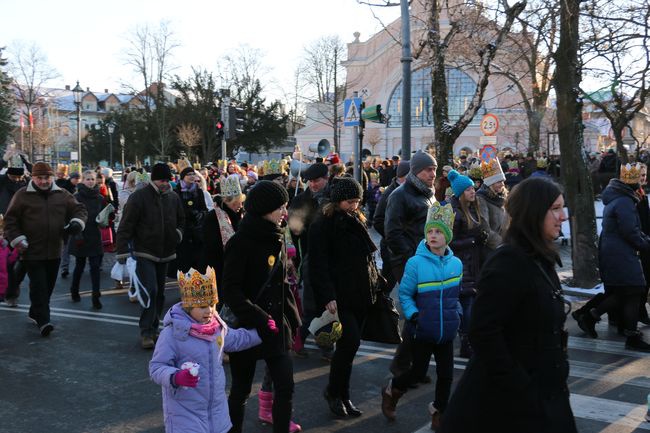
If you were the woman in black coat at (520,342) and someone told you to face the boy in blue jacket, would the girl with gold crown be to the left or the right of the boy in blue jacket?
left

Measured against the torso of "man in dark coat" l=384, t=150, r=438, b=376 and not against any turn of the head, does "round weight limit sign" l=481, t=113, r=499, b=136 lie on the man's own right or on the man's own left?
on the man's own left

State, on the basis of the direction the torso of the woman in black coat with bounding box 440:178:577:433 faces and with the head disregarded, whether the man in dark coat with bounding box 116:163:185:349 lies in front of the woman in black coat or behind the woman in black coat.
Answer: behind

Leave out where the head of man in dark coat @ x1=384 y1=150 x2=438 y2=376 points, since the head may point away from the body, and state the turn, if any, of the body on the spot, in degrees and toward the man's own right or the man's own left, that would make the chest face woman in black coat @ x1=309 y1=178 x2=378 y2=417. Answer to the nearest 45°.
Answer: approximately 45° to the man's own right

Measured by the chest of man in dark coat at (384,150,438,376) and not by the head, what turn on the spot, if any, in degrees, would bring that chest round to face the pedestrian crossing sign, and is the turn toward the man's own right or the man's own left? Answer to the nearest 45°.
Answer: approximately 135° to the man's own left

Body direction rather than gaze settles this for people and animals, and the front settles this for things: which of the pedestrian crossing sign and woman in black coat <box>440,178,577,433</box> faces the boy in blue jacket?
the pedestrian crossing sign

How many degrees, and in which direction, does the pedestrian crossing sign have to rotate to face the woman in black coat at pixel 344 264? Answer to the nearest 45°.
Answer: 0° — it already faces them

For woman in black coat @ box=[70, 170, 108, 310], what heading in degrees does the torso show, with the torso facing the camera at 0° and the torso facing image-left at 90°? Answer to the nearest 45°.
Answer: approximately 0°

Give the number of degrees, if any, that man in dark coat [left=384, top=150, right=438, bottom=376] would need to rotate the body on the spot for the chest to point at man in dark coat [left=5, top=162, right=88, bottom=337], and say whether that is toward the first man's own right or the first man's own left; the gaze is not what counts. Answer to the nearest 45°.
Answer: approximately 135° to the first man's own right
